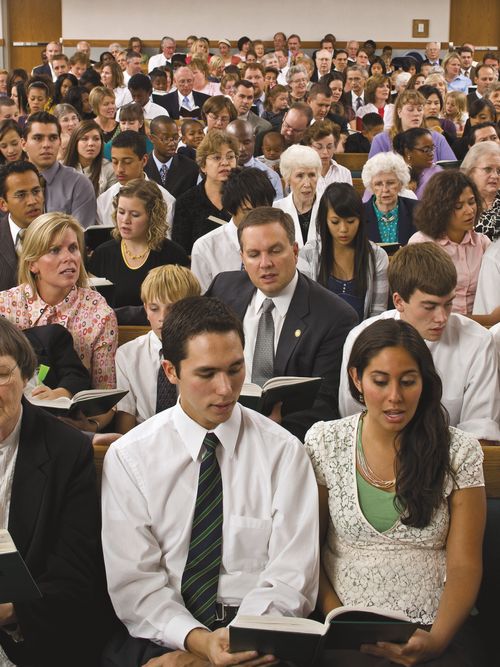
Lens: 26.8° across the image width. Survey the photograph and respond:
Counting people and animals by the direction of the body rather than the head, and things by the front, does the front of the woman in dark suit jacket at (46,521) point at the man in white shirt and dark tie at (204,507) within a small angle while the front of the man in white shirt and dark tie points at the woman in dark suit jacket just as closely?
no

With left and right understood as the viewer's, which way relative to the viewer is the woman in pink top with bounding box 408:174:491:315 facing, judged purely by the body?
facing the viewer and to the right of the viewer

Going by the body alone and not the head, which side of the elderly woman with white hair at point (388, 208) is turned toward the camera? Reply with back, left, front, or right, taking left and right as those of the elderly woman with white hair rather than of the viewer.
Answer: front

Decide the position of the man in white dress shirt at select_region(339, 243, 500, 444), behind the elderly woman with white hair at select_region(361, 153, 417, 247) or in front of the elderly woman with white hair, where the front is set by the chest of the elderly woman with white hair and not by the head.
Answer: in front

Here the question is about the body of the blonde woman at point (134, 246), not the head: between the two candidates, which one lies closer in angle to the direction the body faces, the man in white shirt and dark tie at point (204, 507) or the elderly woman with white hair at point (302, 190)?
the man in white shirt and dark tie

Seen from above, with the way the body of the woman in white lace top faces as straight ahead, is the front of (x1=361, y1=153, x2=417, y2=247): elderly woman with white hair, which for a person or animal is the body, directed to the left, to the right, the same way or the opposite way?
the same way

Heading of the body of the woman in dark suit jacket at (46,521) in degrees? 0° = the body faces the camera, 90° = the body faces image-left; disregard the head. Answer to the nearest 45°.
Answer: approximately 45°

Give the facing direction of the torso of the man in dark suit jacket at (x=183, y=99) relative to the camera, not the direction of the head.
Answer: toward the camera

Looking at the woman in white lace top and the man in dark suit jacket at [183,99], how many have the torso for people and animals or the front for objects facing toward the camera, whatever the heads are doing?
2

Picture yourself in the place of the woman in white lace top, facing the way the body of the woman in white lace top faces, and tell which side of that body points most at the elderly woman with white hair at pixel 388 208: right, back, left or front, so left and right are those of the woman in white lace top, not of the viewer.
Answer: back

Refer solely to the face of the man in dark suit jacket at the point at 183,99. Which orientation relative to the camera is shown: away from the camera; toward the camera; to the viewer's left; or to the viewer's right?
toward the camera

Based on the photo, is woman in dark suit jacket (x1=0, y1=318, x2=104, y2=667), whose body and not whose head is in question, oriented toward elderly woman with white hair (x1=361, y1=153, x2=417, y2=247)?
no

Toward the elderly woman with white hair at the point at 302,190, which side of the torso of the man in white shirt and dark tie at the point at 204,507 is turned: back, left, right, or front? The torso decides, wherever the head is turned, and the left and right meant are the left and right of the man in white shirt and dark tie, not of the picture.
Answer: back

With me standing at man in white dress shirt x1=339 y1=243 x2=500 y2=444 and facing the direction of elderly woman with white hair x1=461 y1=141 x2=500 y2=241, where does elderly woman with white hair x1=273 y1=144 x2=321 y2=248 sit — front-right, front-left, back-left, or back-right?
front-left

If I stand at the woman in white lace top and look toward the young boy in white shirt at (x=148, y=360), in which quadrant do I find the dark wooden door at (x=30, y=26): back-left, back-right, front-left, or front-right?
front-right

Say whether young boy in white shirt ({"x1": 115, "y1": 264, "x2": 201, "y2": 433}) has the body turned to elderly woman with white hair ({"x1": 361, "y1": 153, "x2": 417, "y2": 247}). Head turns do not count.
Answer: no

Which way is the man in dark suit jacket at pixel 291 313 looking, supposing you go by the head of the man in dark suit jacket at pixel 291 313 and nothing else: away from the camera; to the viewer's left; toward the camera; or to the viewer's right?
toward the camera

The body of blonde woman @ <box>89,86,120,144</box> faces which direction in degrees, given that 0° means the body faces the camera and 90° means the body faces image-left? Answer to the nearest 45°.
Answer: approximately 315°

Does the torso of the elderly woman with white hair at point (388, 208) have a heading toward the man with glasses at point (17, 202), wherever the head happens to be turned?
no

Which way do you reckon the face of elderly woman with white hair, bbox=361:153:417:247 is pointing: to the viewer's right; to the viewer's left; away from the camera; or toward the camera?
toward the camera

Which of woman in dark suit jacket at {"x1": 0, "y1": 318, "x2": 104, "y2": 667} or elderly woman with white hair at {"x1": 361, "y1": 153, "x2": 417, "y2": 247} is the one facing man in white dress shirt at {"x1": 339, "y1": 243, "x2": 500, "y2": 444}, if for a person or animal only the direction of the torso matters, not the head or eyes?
the elderly woman with white hair

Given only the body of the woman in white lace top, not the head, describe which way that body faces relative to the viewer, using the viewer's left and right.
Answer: facing the viewer
